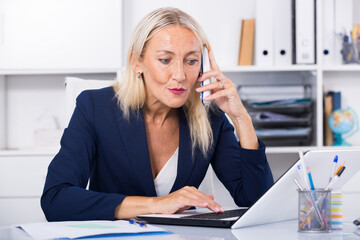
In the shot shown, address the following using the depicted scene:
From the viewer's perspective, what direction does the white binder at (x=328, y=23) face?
toward the camera

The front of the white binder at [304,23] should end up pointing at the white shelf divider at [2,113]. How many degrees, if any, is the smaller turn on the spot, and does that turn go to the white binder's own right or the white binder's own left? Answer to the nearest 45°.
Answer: approximately 90° to the white binder's own right

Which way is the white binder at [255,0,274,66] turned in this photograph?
toward the camera

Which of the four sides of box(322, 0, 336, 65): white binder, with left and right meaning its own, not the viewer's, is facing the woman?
front

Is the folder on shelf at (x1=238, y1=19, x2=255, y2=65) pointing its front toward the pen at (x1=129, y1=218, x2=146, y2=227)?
yes

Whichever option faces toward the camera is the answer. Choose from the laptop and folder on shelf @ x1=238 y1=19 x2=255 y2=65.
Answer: the folder on shelf

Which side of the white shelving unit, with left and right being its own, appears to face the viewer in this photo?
front

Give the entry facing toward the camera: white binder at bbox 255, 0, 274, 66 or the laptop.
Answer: the white binder

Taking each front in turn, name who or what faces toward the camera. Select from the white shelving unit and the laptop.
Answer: the white shelving unit

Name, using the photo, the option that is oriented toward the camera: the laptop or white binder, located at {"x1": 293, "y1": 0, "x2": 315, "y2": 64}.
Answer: the white binder

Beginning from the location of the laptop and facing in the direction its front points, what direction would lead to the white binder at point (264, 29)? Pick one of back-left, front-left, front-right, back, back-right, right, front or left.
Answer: front-right

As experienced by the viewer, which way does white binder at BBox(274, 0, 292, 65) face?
facing the viewer

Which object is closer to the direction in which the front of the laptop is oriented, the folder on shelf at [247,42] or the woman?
the woman
